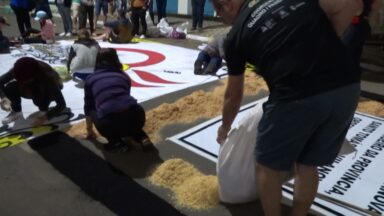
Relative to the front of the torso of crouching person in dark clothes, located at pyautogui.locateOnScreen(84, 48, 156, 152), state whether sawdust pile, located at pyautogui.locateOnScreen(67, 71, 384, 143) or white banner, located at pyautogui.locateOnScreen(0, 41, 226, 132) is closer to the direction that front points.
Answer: the white banner

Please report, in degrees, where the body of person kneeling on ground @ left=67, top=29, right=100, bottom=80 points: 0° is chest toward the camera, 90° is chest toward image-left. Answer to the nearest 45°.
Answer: approximately 180°

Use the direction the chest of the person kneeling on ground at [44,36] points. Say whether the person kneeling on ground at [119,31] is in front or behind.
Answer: behind

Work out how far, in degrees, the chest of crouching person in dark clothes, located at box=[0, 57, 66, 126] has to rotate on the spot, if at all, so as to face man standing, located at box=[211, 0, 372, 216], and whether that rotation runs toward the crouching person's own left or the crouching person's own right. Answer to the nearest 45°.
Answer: approximately 90° to the crouching person's own left

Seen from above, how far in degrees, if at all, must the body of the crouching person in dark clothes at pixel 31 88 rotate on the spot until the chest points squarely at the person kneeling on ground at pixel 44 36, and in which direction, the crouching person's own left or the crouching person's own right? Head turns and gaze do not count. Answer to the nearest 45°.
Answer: approximately 135° to the crouching person's own right

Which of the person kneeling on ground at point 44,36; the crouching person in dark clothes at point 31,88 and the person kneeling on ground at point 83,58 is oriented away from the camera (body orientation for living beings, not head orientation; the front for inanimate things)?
the person kneeling on ground at point 83,58

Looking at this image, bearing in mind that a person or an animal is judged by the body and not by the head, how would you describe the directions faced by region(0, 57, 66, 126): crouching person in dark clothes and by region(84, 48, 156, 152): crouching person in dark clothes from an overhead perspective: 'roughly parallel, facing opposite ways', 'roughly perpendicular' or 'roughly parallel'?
roughly perpendicular

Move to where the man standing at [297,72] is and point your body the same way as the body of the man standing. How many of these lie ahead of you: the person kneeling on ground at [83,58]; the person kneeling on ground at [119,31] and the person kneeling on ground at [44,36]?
3

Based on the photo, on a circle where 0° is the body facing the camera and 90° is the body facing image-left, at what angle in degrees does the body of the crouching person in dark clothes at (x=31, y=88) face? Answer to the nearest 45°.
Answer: approximately 45°
